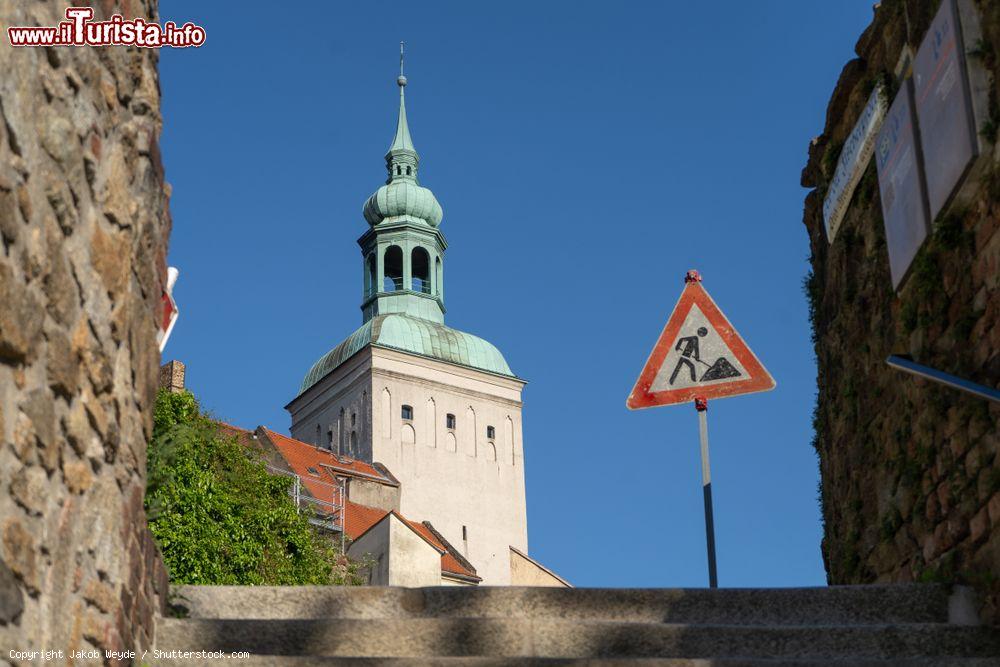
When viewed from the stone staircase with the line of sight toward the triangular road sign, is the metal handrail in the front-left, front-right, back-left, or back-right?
front-right

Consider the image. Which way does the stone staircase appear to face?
toward the camera

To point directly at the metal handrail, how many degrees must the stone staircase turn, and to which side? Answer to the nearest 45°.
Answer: approximately 90° to its left

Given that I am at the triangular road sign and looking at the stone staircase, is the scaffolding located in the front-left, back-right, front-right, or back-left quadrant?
back-right

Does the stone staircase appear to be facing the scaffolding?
no

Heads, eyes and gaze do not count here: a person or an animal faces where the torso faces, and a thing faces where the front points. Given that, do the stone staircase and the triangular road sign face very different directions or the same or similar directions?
same or similar directions

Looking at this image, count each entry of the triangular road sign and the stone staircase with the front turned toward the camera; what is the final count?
2

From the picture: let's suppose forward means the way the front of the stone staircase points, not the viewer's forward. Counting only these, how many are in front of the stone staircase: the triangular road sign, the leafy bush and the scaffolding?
0

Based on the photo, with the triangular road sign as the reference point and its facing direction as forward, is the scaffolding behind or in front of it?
behind

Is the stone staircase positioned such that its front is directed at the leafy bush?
no

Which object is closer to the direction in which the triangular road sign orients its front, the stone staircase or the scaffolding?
the stone staircase

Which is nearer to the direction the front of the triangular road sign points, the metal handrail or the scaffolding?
the metal handrail

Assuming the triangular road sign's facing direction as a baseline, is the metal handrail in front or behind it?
in front

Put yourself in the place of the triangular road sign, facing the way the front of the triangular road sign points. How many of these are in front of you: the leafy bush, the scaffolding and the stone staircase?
1

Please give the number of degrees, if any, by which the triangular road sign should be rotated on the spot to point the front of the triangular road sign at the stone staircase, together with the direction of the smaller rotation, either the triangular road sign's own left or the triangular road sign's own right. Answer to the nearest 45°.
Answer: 0° — it already faces it

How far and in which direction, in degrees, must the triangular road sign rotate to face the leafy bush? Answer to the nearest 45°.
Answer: approximately 135° to its right
